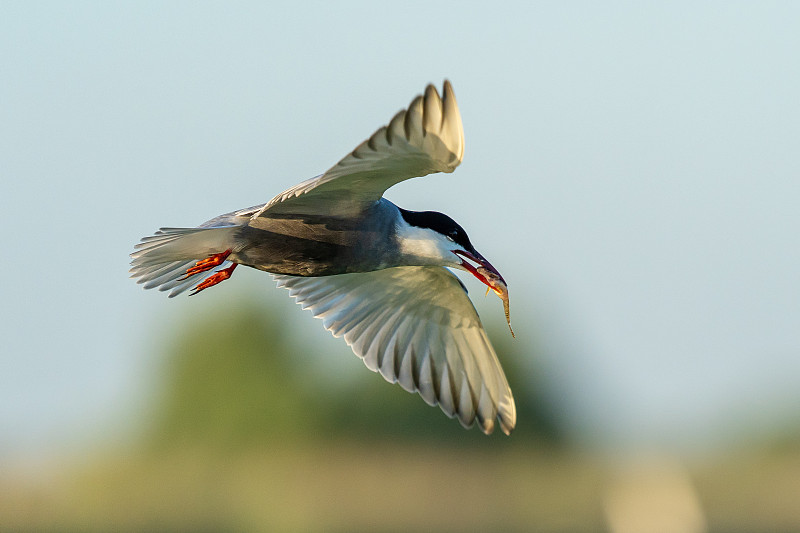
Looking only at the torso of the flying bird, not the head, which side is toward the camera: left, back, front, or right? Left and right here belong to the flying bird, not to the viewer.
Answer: right
